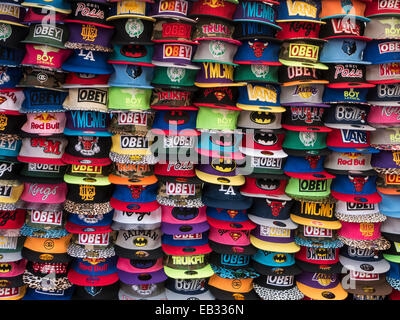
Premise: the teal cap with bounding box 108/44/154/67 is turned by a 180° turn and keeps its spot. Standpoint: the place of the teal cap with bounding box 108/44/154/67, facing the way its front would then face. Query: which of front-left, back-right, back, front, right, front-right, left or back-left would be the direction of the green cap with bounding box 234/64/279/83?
right

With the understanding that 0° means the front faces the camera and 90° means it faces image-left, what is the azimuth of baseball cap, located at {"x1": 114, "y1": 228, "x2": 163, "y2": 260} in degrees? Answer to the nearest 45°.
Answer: approximately 0°

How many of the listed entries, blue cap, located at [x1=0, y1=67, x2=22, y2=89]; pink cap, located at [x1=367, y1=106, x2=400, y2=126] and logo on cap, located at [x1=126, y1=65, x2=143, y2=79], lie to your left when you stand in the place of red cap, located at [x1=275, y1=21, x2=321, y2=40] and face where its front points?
1

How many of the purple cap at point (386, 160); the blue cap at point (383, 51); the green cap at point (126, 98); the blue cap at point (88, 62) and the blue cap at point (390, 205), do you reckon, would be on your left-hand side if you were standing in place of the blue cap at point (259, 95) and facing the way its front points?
3

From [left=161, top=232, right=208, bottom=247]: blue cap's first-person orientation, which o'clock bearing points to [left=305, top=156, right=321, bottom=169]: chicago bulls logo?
The chicago bulls logo is roughly at 9 o'clock from the blue cap.

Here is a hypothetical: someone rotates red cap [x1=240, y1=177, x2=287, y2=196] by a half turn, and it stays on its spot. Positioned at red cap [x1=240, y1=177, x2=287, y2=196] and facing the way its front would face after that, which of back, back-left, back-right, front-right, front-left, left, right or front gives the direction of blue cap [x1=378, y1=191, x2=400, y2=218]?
right
